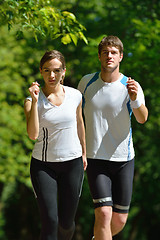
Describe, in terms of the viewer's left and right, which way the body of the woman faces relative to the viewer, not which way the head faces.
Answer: facing the viewer

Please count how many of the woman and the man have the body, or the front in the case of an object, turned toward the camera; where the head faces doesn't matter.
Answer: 2

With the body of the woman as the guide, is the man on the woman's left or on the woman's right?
on the woman's left

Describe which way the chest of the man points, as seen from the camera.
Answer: toward the camera

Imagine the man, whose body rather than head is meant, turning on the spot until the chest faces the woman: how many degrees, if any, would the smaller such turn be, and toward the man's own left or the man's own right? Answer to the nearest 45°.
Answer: approximately 45° to the man's own right

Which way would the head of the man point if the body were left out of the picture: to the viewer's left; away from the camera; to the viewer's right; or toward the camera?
toward the camera

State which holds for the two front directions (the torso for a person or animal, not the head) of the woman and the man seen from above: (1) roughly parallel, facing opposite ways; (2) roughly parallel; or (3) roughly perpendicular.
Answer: roughly parallel

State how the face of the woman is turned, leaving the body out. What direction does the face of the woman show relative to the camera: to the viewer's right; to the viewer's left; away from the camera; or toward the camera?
toward the camera
